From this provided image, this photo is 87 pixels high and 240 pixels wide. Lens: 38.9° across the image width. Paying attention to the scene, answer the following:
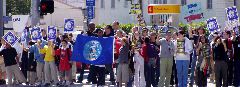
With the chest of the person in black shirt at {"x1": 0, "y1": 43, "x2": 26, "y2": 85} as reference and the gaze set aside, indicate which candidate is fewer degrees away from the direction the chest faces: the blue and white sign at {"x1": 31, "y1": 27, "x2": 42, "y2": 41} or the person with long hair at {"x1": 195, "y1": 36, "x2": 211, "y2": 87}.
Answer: the person with long hair

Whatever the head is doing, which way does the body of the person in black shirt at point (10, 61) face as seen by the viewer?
toward the camera

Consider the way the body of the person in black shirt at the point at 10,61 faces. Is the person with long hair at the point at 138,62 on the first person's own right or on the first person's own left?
on the first person's own left

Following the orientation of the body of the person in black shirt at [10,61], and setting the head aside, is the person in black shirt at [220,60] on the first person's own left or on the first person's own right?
on the first person's own left

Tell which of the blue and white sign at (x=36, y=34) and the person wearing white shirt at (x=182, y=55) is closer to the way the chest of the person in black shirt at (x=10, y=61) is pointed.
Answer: the person wearing white shirt

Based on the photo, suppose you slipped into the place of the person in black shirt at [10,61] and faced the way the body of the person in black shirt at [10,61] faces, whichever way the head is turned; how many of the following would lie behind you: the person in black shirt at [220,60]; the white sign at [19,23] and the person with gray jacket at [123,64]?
1

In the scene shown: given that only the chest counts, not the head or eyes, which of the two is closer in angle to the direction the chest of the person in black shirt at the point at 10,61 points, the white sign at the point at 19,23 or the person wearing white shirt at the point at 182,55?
the person wearing white shirt
